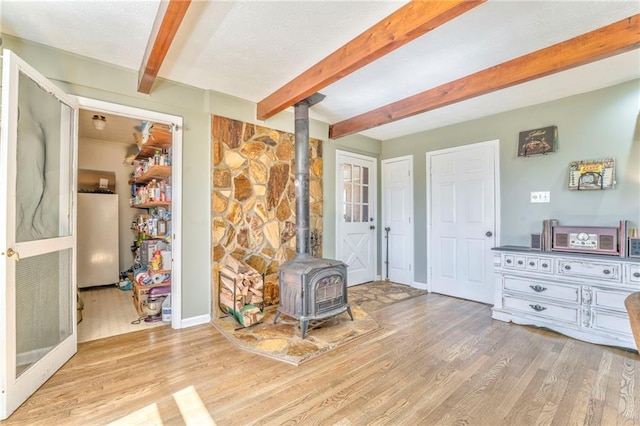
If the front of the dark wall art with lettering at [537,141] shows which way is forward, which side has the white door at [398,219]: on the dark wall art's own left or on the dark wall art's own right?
on the dark wall art's own right

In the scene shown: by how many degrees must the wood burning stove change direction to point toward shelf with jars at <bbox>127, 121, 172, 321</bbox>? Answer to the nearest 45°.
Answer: approximately 135° to its right

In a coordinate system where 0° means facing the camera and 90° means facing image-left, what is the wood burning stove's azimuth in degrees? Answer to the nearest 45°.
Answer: approximately 315°

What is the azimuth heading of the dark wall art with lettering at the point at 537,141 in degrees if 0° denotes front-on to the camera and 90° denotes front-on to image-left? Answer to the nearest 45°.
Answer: approximately 45°

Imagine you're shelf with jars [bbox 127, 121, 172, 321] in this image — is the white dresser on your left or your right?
on your left

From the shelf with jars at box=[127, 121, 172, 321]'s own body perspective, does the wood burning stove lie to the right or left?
on its left

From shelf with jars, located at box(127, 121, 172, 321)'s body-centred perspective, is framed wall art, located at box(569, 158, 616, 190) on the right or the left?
on its left

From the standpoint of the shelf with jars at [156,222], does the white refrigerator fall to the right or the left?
on its right

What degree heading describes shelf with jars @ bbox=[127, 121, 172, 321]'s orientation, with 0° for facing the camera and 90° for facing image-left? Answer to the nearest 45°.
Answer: approximately 45°

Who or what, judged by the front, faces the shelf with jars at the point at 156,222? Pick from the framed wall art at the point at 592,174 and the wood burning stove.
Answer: the framed wall art

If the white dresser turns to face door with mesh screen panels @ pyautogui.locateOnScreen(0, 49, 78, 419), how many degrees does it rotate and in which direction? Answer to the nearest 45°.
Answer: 0° — it already faces it
